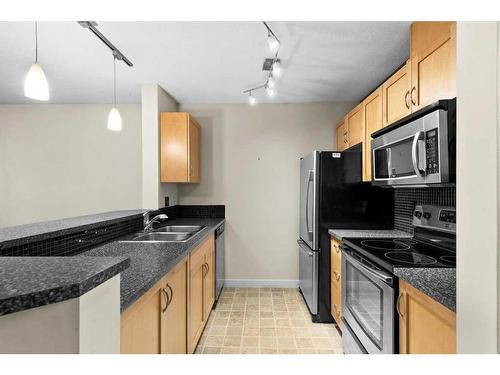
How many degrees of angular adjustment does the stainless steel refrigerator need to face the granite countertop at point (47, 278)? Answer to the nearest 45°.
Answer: approximately 90° to its left

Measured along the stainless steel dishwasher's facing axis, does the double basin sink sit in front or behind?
behind

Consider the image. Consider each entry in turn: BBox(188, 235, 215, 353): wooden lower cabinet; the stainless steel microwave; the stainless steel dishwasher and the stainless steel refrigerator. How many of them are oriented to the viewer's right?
2

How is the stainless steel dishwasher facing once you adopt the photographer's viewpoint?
facing to the right of the viewer

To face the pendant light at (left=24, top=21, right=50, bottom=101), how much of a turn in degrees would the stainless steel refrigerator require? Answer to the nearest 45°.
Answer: approximately 45° to its left

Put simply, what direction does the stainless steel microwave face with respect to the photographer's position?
facing the viewer and to the left of the viewer

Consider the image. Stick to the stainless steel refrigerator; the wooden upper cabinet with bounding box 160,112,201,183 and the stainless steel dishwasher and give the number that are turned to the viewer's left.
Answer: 1

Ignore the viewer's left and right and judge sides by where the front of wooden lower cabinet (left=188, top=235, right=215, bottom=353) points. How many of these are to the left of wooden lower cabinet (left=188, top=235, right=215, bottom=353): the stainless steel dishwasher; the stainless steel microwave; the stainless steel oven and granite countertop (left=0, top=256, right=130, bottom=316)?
1

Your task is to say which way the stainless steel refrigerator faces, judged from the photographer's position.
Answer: facing to the left of the viewer

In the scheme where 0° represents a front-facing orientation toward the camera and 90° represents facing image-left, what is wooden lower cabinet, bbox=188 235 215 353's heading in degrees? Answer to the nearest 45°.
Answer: approximately 270°

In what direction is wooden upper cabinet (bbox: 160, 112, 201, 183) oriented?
to the viewer's right

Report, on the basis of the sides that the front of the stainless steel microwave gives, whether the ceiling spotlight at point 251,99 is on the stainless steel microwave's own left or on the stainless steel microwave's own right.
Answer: on the stainless steel microwave's own right

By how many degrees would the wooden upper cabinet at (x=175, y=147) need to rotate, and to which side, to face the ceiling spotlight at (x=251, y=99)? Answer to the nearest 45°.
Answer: approximately 45° to its right
